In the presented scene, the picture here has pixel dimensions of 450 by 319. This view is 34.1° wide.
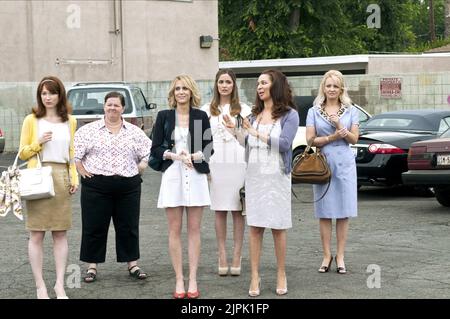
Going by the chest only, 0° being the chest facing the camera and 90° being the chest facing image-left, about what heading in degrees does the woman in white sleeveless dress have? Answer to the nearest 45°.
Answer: approximately 0°

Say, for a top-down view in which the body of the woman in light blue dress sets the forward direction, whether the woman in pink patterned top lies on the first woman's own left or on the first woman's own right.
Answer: on the first woman's own right

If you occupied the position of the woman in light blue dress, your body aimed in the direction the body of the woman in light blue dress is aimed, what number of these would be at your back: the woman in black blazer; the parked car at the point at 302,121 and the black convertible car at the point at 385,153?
2

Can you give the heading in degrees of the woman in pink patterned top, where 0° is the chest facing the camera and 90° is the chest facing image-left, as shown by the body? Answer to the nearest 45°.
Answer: approximately 0°

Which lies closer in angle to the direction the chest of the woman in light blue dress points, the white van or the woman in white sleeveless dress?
the woman in white sleeveless dress

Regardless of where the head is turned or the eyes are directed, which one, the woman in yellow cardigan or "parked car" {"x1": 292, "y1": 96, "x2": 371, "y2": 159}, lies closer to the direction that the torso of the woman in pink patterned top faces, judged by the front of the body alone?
the woman in yellow cardigan

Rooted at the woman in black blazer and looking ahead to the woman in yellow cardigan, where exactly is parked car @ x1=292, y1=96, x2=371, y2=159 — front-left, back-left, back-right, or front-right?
back-right

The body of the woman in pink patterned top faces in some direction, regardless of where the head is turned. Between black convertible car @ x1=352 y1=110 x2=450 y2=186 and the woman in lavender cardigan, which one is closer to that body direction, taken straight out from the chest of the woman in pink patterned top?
the woman in lavender cardigan
